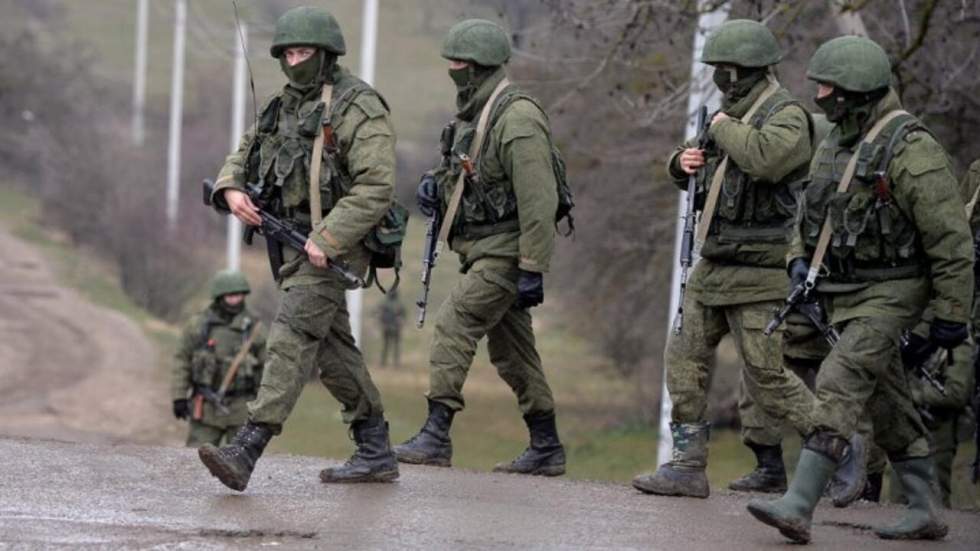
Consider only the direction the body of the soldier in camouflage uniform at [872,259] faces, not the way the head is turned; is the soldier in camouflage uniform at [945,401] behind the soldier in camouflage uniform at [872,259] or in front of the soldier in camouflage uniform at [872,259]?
behind

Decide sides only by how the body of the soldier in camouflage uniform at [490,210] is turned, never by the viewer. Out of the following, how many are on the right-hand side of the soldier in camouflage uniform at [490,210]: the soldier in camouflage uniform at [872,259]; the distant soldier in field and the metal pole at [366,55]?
2

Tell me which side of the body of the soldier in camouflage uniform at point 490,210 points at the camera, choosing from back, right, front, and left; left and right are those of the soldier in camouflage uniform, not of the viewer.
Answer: left

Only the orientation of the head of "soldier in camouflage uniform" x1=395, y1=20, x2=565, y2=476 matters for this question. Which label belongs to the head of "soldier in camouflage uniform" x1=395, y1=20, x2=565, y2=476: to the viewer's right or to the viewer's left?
to the viewer's left

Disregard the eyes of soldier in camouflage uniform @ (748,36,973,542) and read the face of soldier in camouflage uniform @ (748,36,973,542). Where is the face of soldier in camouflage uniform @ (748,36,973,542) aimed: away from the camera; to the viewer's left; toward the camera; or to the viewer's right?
to the viewer's left

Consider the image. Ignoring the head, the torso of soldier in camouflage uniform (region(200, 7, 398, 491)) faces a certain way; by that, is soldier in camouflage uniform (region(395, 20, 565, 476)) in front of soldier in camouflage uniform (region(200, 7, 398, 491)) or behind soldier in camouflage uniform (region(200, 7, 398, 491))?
behind

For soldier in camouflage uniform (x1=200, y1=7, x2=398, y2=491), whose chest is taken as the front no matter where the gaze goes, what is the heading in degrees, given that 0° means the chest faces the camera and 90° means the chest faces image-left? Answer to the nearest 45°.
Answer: approximately 45°

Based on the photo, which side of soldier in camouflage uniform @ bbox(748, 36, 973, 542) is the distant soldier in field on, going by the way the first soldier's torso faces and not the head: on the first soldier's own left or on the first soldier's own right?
on the first soldier's own right

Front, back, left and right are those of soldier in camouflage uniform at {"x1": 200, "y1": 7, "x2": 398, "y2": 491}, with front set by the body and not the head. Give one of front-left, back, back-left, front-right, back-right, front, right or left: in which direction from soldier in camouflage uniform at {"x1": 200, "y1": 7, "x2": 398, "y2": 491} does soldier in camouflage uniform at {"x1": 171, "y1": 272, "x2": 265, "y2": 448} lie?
back-right

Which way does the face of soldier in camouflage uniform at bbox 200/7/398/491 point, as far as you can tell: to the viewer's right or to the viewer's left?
to the viewer's left

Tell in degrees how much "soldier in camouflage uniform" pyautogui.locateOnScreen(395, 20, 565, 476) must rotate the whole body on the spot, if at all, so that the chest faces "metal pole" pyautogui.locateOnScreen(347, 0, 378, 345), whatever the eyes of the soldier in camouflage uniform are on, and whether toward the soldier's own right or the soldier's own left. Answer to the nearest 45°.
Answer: approximately 90° to the soldier's own right

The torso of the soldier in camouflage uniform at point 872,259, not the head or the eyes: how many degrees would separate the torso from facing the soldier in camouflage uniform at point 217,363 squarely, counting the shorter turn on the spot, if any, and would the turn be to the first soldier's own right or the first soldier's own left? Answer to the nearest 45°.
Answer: approximately 90° to the first soldier's own right

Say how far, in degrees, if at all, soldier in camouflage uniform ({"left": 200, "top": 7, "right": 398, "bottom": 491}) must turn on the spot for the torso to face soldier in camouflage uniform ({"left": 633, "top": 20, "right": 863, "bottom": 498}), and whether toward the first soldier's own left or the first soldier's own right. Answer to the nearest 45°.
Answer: approximately 135° to the first soldier's own left

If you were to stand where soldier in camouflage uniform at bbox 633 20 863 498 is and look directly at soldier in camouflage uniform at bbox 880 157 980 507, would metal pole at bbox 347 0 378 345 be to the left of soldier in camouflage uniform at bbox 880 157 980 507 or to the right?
left
